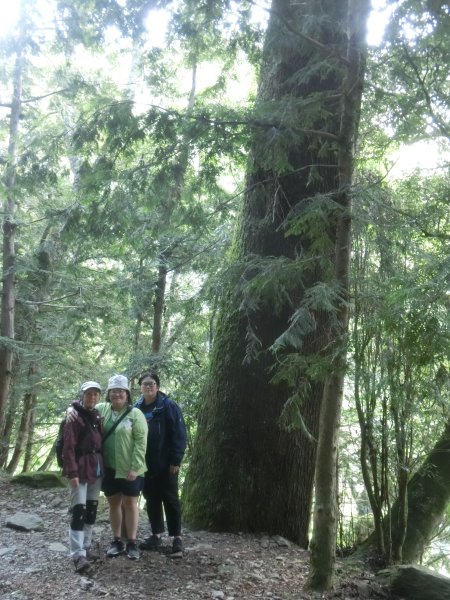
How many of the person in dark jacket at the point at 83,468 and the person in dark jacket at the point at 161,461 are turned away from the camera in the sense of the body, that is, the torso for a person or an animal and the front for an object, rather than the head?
0

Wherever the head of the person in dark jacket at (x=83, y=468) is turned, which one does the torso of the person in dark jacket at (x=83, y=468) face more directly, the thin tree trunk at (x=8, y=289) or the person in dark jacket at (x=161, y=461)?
the person in dark jacket

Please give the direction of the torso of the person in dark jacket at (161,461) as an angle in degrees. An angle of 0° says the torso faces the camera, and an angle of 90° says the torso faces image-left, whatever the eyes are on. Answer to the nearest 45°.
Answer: approximately 45°

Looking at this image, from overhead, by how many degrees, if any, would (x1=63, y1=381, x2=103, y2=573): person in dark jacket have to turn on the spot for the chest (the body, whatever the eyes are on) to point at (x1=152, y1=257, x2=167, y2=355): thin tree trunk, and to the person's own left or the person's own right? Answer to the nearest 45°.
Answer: approximately 135° to the person's own left

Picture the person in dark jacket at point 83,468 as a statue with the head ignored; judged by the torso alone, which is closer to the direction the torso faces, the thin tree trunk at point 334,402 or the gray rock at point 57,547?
the thin tree trunk

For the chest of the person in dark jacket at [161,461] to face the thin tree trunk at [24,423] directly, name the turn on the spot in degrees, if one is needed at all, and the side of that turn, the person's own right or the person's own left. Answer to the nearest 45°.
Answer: approximately 135° to the person's own right

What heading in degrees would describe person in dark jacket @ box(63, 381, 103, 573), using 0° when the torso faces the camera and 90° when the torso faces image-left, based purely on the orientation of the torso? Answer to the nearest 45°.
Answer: approximately 315°

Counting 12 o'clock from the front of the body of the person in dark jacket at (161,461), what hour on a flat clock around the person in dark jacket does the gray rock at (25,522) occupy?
The gray rock is roughly at 3 o'clock from the person in dark jacket.
